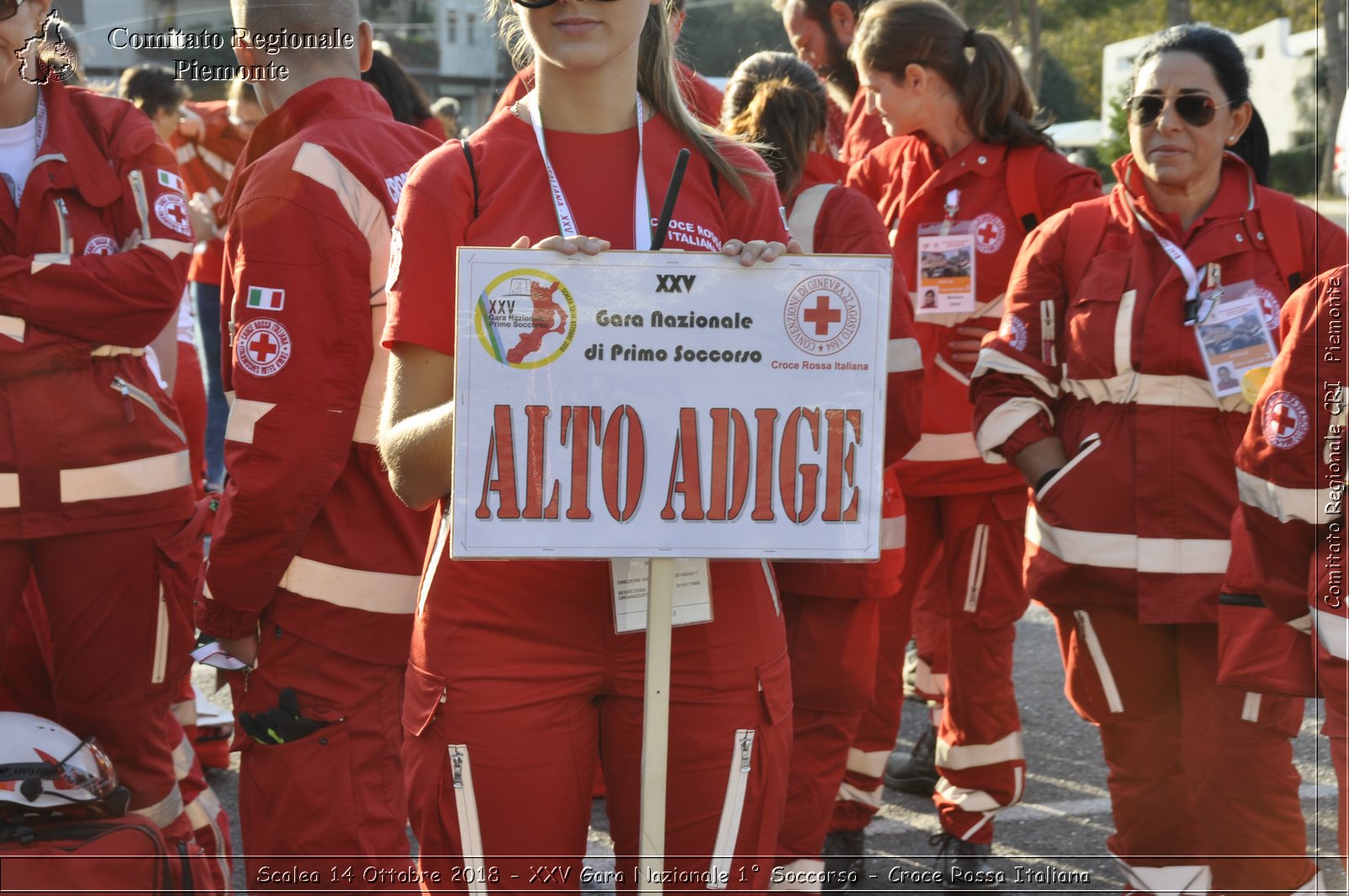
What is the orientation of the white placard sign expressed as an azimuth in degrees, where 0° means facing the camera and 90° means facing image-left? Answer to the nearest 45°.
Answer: approximately 0°

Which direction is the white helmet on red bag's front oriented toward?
to the viewer's right

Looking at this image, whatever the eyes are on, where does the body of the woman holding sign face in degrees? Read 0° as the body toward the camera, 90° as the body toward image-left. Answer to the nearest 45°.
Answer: approximately 0°

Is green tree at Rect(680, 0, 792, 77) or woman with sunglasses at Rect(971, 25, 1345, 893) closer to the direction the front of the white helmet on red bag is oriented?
the woman with sunglasses

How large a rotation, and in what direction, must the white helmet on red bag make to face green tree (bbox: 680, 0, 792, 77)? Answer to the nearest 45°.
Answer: approximately 45° to its left

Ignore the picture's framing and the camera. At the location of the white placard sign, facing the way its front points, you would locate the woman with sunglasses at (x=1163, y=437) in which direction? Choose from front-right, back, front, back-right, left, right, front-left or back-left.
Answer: back-left

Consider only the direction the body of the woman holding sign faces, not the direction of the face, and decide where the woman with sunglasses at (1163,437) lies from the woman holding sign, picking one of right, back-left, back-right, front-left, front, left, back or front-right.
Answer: back-left

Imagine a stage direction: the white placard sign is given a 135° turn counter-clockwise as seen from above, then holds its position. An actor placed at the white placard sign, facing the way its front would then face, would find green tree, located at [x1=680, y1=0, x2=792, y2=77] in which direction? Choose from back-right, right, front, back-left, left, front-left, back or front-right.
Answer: front-left

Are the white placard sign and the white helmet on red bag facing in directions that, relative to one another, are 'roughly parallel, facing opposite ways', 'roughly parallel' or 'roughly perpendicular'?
roughly perpendicular
